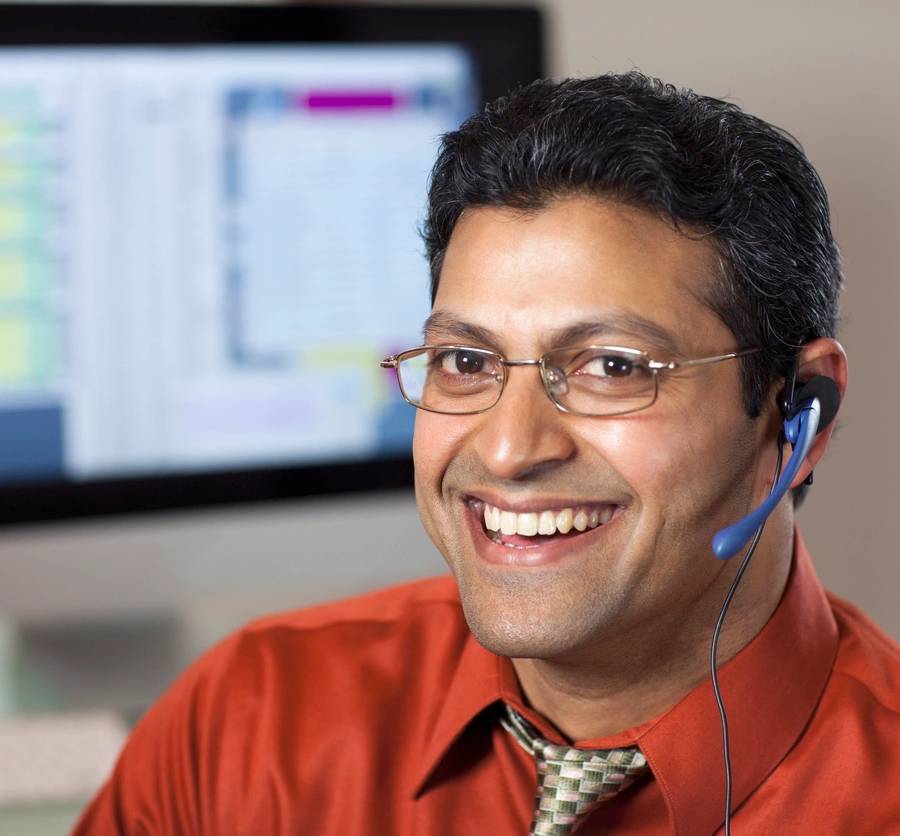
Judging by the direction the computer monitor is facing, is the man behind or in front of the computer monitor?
in front

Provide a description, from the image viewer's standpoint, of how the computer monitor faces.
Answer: facing the viewer and to the right of the viewer

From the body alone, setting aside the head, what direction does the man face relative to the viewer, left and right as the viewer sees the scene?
facing the viewer and to the left of the viewer

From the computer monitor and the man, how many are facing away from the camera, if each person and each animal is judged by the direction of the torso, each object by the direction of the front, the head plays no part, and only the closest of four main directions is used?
0

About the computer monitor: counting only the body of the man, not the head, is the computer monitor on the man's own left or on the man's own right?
on the man's own right

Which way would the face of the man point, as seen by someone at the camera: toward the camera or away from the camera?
toward the camera
